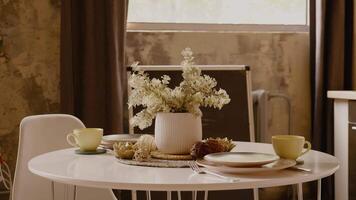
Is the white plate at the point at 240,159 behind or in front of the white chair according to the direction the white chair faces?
in front

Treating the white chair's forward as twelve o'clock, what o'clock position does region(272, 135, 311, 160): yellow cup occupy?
The yellow cup is roughly at 12 o'clock from the white chair.

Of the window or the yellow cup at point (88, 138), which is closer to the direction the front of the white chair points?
the yellow cup

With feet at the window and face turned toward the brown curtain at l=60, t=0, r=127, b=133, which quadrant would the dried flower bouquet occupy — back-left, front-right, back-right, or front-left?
front-left

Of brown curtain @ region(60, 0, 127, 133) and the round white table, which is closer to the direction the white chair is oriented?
the round white table

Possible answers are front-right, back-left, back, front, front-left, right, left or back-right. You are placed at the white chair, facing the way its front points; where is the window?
left

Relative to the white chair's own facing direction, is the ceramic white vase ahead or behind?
ahead
